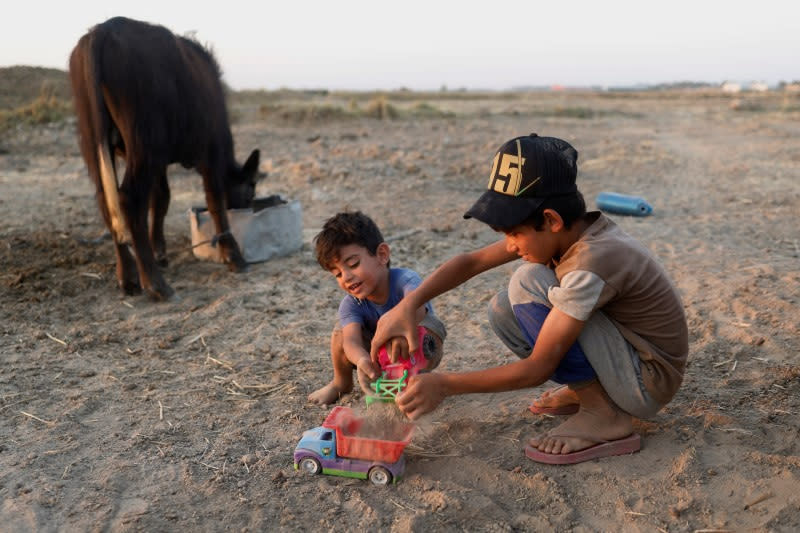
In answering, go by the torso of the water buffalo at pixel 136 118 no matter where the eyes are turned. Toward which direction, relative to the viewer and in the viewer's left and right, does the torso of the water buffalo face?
facing away from the viewer and to the right of the viewer

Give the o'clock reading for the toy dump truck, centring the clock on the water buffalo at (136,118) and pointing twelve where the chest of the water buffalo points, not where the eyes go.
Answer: The toy dump truck is roughly at 4 o'clock from the water buffalo.

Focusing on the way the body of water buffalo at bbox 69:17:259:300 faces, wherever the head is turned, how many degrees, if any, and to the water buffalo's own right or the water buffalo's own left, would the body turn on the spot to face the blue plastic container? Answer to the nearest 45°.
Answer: approximately 45° to the water buffalo's own right

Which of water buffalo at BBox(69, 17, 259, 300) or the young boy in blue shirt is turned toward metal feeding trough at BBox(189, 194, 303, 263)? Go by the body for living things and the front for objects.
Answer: the water buffalo

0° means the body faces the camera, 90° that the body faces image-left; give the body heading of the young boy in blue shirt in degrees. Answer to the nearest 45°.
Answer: approximately 45°

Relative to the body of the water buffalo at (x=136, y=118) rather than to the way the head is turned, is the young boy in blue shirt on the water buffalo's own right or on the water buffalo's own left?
on the water buffalo's own right

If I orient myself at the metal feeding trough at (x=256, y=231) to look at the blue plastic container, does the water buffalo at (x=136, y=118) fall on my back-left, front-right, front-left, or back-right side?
back-right

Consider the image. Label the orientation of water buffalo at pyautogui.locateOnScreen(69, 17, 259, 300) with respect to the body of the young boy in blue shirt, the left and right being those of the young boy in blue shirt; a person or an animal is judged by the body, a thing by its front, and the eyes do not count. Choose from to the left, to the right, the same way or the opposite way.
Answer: the opposite way

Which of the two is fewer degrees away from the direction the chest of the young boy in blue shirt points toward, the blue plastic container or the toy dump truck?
the toy dump truck

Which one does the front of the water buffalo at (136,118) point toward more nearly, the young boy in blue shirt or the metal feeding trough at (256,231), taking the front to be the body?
the metal feeding trough

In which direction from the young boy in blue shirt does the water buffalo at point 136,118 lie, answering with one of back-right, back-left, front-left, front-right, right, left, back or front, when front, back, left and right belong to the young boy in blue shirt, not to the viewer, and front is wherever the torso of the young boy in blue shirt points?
right

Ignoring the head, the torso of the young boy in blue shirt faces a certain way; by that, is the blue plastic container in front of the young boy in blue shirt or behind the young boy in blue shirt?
behind

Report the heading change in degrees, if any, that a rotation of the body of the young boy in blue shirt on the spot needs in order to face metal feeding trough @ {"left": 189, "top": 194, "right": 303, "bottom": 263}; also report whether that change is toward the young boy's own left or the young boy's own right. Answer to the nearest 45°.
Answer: approximately 135° to the young boy's own right
